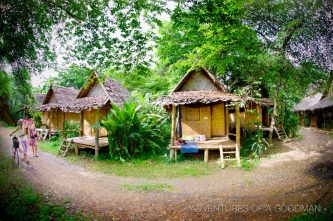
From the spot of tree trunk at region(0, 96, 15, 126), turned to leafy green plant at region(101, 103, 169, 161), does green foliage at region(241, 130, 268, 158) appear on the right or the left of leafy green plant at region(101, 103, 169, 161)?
right

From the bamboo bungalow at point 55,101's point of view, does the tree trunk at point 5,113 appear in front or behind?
in front

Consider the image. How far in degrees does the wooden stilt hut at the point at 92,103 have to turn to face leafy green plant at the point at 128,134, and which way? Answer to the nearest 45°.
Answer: approximately 45° to its left

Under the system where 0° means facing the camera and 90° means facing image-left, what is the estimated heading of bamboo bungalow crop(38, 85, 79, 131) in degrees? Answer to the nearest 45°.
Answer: approximately 45°

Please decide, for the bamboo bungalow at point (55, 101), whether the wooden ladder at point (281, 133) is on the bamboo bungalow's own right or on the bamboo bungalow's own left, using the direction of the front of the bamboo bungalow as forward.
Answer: on the bamboo bungalow's own left

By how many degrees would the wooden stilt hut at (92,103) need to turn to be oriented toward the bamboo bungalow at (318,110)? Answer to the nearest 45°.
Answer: approximately 135° to its left

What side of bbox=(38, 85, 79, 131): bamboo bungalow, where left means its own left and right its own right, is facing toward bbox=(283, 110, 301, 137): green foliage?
left

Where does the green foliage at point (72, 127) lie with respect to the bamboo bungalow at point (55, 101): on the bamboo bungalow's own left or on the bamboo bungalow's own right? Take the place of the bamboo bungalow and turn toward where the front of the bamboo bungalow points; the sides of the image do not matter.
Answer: on the bamboo bungalow's own left

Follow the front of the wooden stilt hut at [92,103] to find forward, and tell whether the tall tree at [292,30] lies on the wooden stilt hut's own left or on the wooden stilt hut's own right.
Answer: on the wooden stilt hut's own left

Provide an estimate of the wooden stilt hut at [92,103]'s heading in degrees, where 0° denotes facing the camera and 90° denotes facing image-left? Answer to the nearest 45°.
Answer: approximately 45°
